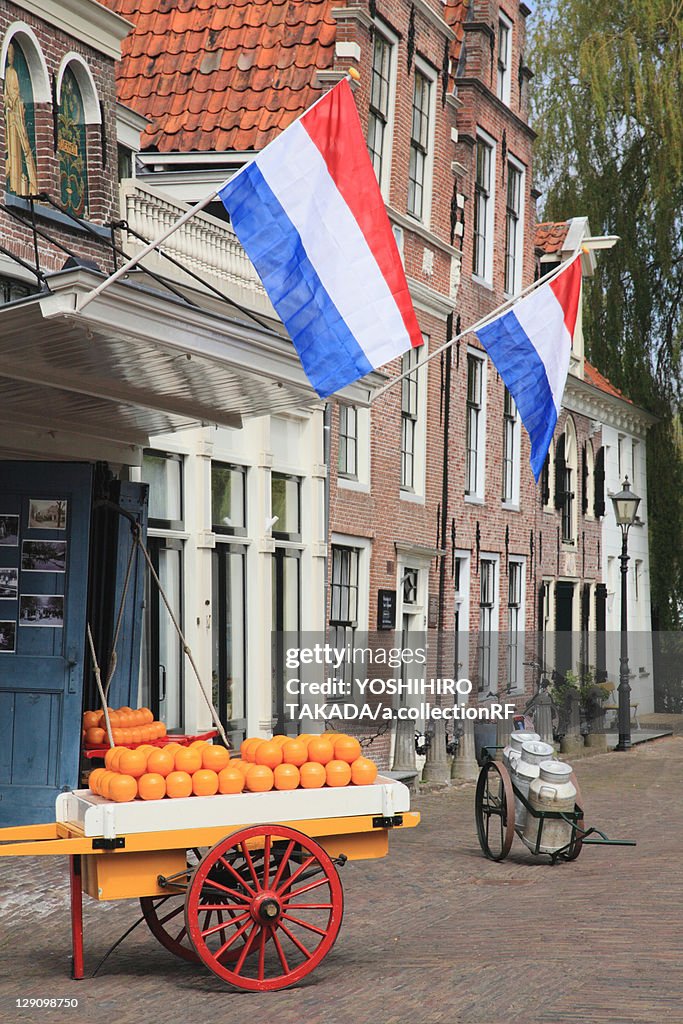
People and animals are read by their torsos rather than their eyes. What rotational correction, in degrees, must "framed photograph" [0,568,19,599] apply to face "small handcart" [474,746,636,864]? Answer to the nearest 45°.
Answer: approximately 90° to its left

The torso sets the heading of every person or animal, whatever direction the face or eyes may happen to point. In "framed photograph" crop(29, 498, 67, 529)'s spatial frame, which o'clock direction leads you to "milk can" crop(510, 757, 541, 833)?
The milk can is roughly at 9 o'clock from the framed photograph.

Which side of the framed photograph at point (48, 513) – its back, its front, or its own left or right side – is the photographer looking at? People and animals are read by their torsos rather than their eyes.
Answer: front

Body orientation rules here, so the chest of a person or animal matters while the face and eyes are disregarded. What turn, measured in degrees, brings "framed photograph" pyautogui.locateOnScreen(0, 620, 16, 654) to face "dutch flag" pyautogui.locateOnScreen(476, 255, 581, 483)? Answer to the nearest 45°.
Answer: approximately 90° to its left

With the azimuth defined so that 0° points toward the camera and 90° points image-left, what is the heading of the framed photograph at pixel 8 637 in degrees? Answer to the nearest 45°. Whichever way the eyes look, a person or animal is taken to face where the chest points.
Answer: approximately 0°

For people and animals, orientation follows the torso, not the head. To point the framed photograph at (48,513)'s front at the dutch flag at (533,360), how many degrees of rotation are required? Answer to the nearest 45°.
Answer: approximately 90° to its left
